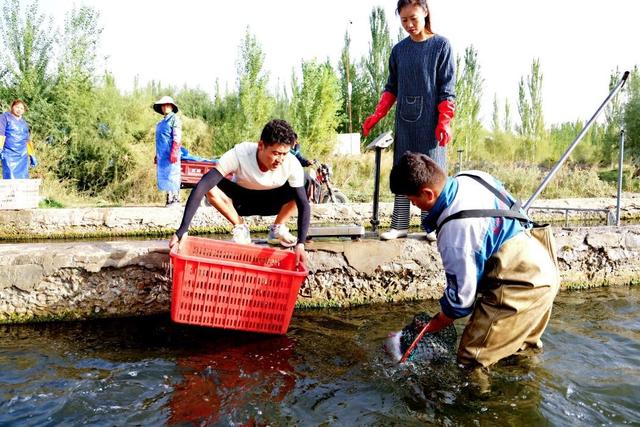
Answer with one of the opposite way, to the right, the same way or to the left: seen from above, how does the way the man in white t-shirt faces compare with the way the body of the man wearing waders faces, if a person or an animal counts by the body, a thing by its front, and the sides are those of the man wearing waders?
to the left

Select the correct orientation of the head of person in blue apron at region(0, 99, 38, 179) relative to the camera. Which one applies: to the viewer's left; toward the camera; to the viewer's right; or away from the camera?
toward the camera

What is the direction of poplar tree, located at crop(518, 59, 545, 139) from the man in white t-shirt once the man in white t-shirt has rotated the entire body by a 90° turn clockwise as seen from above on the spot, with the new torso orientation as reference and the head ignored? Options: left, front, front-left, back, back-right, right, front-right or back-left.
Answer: back-right

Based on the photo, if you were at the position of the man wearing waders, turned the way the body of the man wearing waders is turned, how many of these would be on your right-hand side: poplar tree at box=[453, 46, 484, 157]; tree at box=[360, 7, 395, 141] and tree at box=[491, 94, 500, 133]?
3

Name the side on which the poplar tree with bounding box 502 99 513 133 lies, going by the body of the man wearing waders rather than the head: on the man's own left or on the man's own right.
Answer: on the man's own right

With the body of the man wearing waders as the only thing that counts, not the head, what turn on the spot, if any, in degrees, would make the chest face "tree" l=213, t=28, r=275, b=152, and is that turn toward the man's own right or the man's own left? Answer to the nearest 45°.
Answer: approximately 45° to the man's own right

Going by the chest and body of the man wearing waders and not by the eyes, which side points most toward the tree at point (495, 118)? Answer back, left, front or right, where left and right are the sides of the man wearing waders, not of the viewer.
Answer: right

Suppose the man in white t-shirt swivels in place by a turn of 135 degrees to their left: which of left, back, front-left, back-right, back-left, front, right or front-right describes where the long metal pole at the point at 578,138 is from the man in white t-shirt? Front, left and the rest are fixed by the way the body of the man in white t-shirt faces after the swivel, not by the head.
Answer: front-right

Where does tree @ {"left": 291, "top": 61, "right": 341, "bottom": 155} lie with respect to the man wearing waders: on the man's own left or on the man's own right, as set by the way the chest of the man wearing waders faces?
on the man's own right

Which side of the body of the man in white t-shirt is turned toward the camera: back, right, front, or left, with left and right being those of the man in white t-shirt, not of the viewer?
front

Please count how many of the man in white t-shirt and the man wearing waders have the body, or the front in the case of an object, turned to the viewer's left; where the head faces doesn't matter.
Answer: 1

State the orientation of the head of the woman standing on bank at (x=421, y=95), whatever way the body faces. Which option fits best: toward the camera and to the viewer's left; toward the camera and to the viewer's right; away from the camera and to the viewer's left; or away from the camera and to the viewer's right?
toward the camera and to the viewer's left

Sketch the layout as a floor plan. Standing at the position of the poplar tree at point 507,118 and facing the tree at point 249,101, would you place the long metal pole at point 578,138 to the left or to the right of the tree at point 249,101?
left

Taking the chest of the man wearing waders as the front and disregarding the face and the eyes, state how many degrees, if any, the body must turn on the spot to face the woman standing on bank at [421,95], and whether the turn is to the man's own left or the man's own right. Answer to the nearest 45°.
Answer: approximately 90° to the man's own right

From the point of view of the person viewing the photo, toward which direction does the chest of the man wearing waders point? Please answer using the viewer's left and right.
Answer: facing to the left of the viewer

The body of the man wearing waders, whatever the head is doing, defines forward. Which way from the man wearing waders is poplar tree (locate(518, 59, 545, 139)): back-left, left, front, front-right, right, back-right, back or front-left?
right
